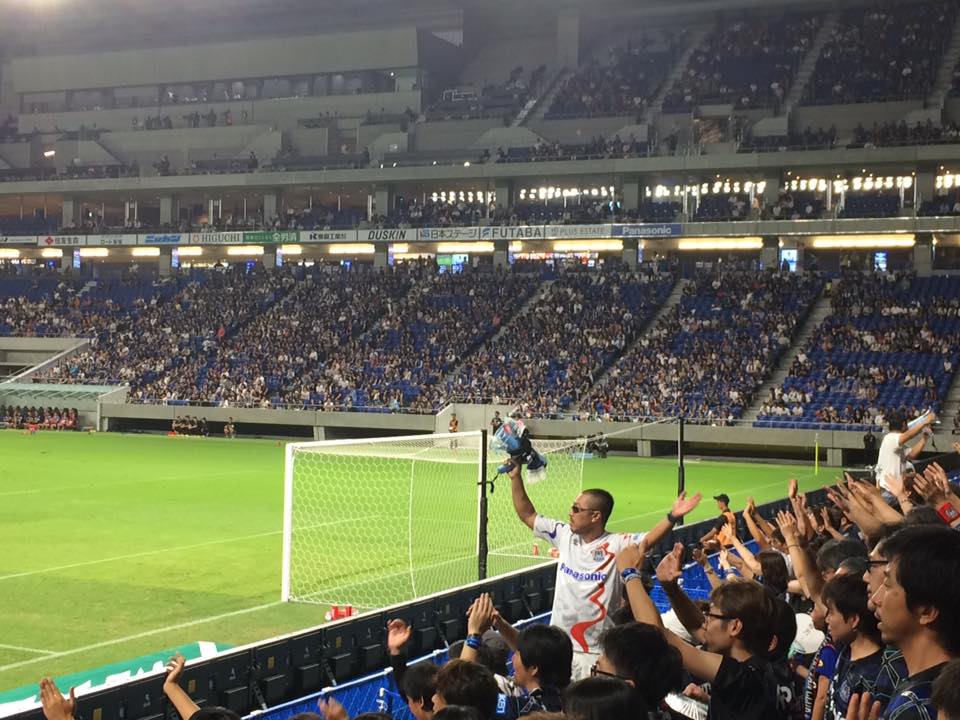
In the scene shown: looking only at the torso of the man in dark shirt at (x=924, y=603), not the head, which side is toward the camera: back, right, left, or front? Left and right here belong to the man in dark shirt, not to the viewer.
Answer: left

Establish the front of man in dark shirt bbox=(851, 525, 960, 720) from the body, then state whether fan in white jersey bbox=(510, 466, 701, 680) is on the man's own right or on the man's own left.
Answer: on the man's own right

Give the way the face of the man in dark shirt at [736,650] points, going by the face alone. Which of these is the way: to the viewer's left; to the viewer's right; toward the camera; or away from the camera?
to the viewer's left

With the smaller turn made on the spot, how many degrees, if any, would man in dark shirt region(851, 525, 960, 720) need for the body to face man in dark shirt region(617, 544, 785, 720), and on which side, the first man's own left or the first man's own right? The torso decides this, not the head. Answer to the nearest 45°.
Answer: approximately 45° to the first man's own right
